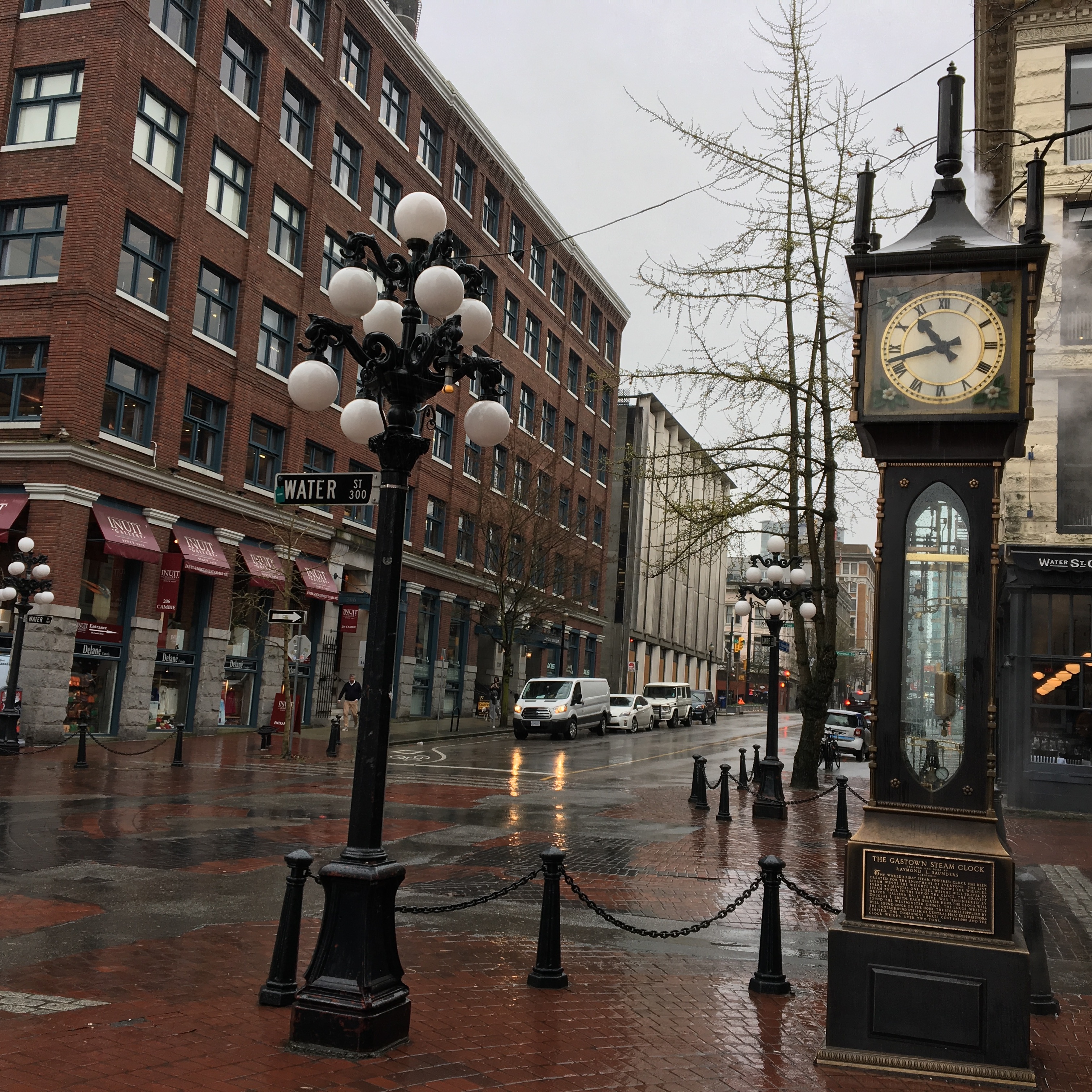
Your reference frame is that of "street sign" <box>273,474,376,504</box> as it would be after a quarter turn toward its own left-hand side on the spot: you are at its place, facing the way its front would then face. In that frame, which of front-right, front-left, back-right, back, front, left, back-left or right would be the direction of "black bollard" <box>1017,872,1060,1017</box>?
front

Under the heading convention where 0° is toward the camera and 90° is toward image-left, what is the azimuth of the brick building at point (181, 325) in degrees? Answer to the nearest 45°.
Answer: approximately 315°

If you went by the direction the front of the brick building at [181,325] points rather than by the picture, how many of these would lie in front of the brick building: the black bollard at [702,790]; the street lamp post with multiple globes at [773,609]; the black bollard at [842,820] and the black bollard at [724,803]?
4

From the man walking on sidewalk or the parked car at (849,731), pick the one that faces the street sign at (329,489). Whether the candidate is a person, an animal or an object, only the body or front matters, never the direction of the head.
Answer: the man walking on sidewalk

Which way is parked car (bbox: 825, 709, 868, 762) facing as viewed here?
away from the camera

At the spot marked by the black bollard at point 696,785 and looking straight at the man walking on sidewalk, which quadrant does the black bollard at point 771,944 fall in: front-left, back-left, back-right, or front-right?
back-left

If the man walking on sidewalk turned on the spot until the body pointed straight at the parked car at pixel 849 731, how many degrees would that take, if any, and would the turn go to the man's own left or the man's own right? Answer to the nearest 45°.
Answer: approximately 90° to the man's own left

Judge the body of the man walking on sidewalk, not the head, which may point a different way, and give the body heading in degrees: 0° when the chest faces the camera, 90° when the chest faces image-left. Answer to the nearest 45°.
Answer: approximately 0°

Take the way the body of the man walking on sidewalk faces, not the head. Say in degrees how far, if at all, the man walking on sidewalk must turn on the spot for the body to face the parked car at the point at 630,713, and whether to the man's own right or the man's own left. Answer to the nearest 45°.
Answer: approximately 135° to the man's own left

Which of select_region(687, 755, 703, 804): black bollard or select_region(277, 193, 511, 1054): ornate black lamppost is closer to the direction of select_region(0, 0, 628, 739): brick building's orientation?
the black bollard
